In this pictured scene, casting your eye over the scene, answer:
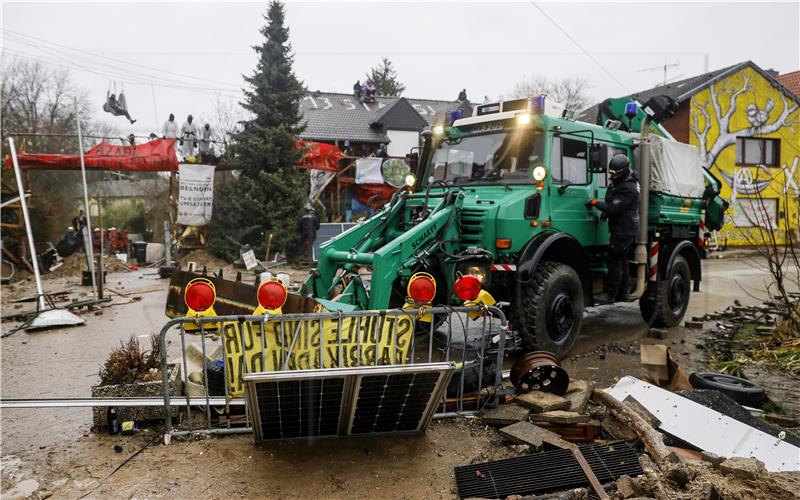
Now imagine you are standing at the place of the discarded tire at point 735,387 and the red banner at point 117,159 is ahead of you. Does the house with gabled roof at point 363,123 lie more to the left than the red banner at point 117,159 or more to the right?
right

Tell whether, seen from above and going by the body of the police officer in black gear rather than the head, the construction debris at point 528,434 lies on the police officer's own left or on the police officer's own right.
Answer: on the police officer's own left

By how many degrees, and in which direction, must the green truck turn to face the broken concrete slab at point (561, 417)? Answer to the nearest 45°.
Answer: approximately 45° to its left

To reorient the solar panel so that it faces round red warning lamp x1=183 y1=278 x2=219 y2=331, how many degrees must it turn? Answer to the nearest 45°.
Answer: approximately 90° to its right

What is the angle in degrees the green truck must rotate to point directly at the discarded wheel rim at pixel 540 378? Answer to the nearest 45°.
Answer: approximately 45° to its left

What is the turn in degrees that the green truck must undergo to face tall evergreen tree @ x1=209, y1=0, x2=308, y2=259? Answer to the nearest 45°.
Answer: approximately 90° to its right

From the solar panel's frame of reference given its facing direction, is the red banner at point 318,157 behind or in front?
behind

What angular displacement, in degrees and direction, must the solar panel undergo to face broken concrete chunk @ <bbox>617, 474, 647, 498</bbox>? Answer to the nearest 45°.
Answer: approximately 90° to its left

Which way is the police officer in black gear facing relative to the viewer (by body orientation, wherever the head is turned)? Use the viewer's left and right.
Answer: facing to the left of the viewer

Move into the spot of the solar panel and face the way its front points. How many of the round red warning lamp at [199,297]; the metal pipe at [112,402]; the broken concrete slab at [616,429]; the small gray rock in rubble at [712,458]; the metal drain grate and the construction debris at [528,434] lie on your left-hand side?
4

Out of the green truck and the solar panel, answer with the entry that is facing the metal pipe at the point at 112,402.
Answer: the green truck

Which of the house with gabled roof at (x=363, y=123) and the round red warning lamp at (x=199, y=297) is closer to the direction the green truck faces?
the round red warning lamp

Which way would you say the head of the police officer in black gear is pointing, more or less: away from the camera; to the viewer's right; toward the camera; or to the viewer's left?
to the viewer's left

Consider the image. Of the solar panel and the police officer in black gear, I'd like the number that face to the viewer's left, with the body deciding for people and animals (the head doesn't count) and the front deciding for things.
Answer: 1
